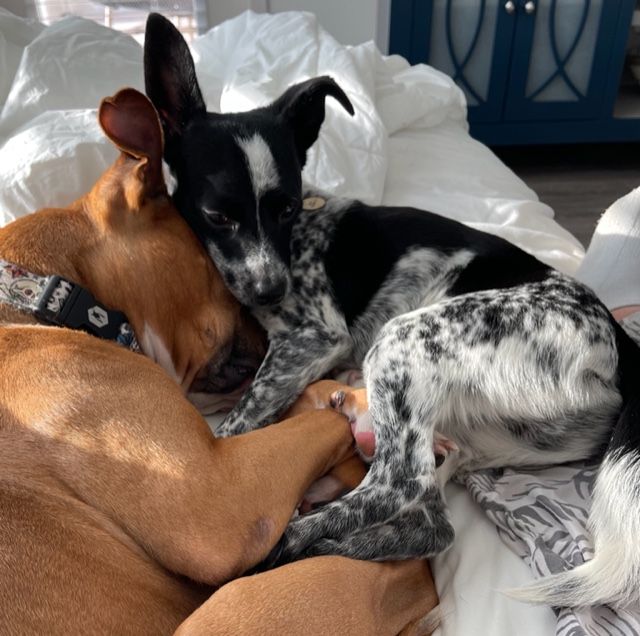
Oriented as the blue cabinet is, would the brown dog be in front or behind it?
in front

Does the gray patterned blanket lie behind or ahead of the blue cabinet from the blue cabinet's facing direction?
ahead

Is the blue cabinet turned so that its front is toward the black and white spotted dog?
yes

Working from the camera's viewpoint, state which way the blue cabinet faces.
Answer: facing the viewer
